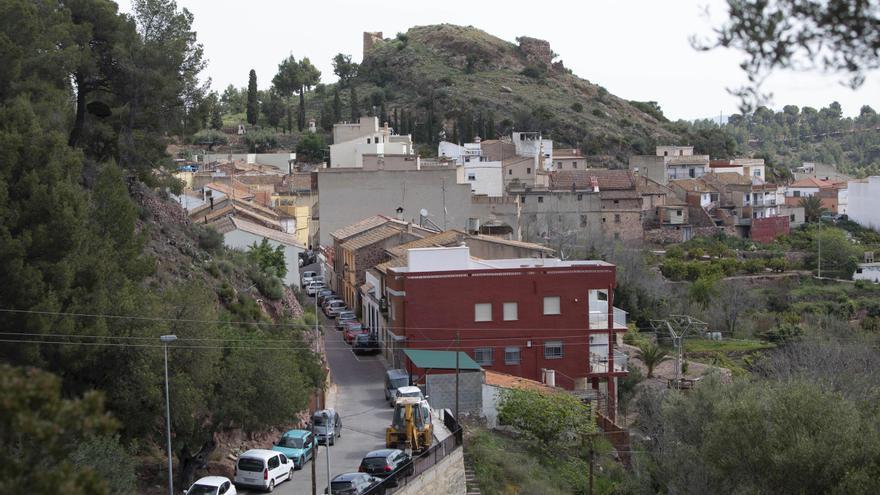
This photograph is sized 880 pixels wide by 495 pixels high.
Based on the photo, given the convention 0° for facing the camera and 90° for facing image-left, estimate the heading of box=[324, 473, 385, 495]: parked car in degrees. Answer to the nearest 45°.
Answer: approximately 225°

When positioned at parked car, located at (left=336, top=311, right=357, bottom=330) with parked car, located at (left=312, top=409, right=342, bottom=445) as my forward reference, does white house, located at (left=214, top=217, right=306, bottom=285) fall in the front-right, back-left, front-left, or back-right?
back-right

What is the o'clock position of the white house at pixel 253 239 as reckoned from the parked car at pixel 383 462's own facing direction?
The white house is roughly at 10 o'clock from the parked car.

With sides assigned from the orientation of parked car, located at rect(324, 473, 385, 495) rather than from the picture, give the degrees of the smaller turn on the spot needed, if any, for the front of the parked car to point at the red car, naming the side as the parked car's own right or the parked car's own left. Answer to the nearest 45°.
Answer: approximately 45° to the parked car's own left

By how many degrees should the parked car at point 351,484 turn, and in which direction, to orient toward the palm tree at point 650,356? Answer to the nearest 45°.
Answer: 0° — it already faces it
